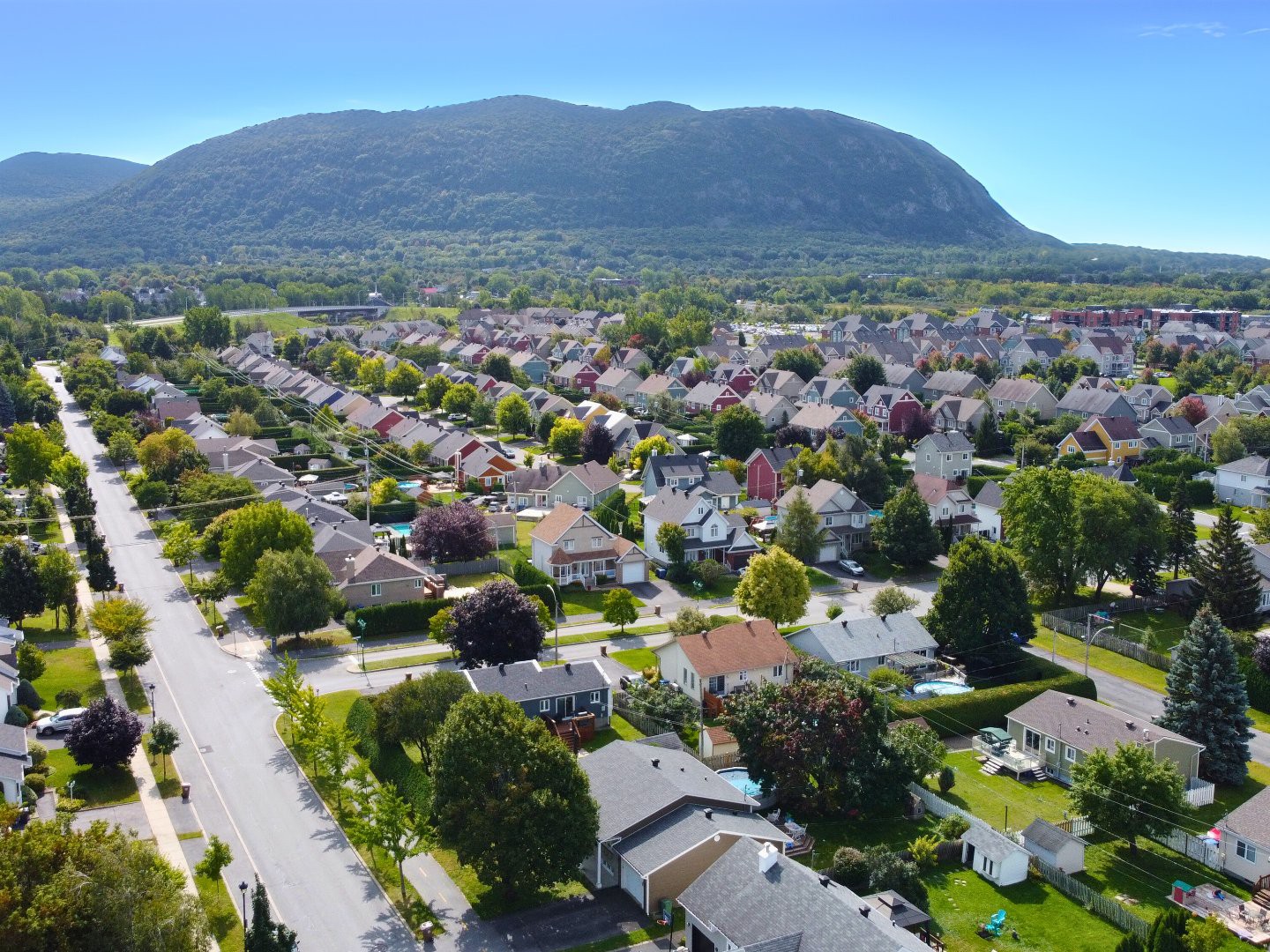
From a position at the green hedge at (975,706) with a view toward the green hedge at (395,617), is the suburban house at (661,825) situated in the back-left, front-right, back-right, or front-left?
front-left

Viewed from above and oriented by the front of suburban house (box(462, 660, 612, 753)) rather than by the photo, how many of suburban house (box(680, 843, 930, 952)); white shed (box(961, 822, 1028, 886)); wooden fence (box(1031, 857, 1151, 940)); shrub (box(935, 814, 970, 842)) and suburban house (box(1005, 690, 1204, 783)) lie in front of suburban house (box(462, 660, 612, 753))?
0

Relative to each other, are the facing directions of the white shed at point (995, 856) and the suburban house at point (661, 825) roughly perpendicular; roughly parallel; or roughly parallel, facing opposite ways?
roughly parallel

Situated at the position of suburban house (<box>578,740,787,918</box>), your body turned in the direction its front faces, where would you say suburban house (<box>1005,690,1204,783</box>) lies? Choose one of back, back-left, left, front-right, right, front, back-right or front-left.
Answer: back

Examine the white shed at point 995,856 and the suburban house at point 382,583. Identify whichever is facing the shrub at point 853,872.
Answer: the white shed

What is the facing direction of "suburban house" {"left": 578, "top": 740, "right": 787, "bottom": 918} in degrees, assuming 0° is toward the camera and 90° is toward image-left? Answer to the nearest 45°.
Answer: approximately 45°

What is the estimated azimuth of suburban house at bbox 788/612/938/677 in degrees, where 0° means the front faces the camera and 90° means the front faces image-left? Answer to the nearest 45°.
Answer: approximately 135°

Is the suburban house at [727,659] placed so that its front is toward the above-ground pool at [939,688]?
no

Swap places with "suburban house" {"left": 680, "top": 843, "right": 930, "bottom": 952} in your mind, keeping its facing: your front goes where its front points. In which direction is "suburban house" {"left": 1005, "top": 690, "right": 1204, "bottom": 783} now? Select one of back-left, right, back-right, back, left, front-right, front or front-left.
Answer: back

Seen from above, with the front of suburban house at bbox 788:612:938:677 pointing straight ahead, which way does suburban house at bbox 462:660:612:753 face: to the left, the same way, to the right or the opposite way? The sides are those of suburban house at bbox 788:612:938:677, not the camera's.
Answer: the same way

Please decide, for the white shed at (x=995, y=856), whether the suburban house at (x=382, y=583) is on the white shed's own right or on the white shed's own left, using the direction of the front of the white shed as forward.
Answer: on the white shed's own right

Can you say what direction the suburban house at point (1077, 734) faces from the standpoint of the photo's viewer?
facing away from the viewer and to the right of the viewer

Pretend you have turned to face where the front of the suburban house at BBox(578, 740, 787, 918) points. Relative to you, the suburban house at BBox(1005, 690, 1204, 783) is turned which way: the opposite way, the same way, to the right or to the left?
the opposite way

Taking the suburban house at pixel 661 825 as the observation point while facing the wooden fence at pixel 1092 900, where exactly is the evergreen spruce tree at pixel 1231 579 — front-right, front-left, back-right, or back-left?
front-left

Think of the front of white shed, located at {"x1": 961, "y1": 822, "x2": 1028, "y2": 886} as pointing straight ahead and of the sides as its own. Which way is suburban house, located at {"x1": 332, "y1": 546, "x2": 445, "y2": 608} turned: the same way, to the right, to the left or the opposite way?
the same way
